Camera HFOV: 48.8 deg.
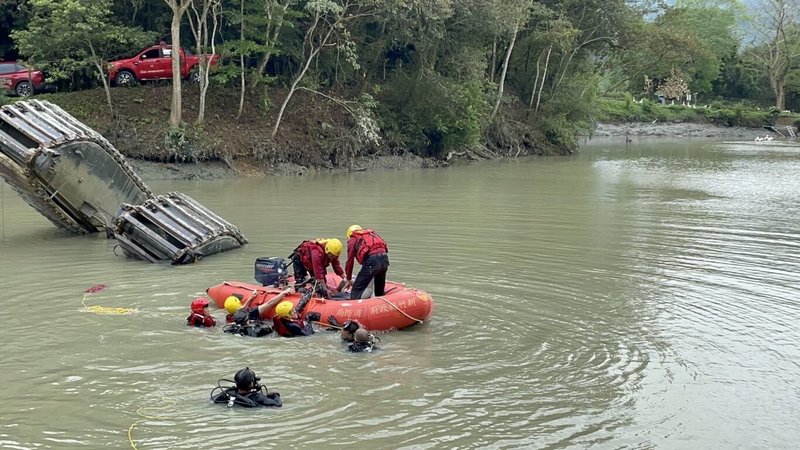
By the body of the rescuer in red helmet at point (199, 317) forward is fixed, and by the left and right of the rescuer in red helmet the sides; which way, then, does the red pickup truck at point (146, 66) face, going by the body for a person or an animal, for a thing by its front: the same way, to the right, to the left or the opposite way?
the opposite way

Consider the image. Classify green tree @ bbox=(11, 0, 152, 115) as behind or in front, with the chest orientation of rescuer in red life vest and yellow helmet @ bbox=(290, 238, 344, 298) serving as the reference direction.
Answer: behind

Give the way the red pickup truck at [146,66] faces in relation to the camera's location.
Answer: facing to the left of the viewer

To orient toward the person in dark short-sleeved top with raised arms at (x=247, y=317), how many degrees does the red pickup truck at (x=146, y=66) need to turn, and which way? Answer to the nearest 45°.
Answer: approximately 90° to its left

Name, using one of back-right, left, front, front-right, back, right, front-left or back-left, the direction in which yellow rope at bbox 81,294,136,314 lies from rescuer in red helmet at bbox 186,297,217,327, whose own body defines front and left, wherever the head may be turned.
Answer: back-left

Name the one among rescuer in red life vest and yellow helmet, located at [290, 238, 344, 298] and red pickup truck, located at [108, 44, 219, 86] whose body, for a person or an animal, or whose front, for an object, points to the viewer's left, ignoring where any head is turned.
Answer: the red pickup truck

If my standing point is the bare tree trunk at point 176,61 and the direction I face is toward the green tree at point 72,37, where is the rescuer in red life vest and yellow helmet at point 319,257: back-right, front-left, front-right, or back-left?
back-left

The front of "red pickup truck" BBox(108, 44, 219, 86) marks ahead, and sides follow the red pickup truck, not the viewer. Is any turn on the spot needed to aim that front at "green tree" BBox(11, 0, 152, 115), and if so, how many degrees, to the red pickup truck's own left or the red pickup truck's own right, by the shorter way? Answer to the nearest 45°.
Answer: approximately 45° to the red pickup truck's own left

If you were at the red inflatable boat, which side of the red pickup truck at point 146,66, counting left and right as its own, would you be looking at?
left

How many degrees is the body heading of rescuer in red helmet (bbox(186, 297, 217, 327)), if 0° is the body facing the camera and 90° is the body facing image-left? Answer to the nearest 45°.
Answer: approximately 270°
